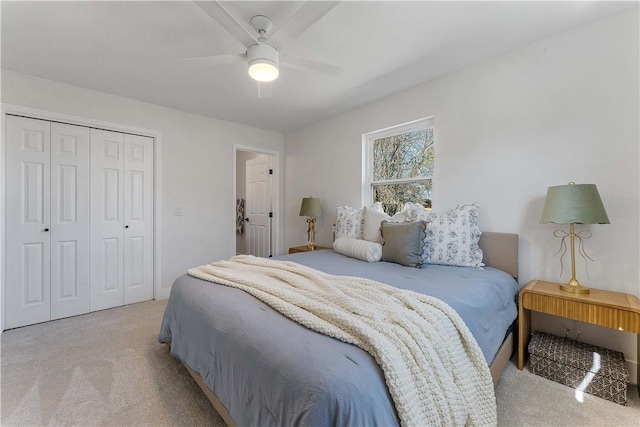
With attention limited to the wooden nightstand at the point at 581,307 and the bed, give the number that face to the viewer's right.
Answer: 0

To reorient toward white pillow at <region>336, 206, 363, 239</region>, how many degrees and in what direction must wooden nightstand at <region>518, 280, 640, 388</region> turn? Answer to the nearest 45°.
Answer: approximately 90° to its right

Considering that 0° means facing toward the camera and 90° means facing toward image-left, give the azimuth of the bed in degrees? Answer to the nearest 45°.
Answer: approximately 45°

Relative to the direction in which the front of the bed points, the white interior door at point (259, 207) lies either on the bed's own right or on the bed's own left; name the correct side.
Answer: on the bed's own right

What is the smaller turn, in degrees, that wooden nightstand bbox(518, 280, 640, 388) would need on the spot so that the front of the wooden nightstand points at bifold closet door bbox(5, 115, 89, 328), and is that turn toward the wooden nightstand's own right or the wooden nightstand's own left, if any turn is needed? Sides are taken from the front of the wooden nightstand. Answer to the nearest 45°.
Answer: approximately 45° to the wooden nightstand's own right

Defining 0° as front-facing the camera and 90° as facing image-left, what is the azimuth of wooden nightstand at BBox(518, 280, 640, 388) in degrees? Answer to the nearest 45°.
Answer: approximately 0°

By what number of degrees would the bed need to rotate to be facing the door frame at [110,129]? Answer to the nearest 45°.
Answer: approximately 90° to its right

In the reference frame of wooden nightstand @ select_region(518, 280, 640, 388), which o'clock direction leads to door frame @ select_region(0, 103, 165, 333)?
The door frame is roughly at 2 o'clock from the wooden nightstand.

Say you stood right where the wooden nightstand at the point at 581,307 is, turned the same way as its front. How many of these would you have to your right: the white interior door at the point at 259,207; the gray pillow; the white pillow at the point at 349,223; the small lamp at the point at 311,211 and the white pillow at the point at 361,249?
5
